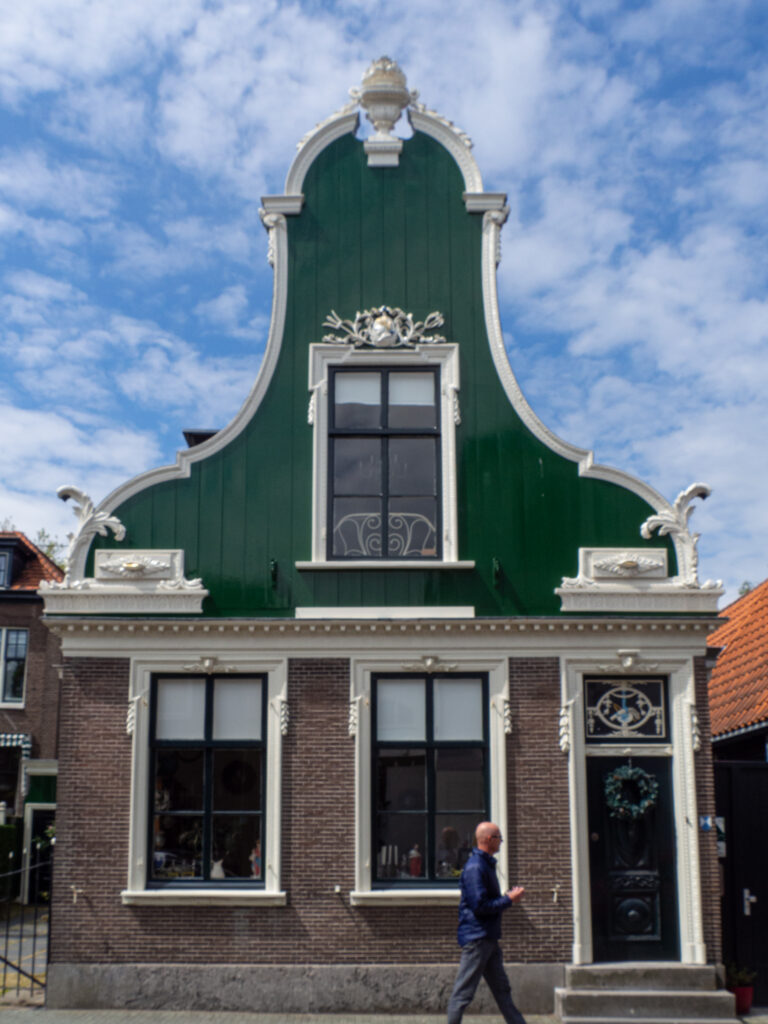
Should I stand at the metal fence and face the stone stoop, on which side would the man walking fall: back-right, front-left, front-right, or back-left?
front-right

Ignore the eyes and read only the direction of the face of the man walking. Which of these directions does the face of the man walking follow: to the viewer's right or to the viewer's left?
to the viewer's right

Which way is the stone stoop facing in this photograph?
toward the camera

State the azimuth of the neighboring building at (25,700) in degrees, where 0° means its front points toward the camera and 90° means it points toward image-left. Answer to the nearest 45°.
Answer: approximately 0°

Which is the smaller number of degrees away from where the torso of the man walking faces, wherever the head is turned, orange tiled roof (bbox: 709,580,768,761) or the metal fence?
the orange tiled roof

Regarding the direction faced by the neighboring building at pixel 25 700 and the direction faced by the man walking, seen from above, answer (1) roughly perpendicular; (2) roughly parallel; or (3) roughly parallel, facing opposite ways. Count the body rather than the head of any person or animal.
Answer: roughly perpendicular

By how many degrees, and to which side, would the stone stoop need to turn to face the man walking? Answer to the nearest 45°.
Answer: approximately 45° to its right

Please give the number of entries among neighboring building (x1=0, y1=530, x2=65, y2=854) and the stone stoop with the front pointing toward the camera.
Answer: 2

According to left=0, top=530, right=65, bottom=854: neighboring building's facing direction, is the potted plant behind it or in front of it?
in front

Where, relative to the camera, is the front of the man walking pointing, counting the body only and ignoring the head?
to the viewer's right

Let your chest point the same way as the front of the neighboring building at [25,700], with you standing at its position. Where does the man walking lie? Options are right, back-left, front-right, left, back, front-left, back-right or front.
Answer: front

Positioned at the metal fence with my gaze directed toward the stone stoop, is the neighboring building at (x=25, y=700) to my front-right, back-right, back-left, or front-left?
back-left

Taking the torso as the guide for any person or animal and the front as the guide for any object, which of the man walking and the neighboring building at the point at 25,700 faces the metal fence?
the neighboring building

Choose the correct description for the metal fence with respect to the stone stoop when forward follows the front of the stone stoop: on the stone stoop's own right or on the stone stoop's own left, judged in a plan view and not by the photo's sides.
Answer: on the stone stoop's own right

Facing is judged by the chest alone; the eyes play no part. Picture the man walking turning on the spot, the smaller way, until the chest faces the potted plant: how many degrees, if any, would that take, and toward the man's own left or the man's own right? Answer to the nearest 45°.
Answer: approximately 45° to the man's own left
